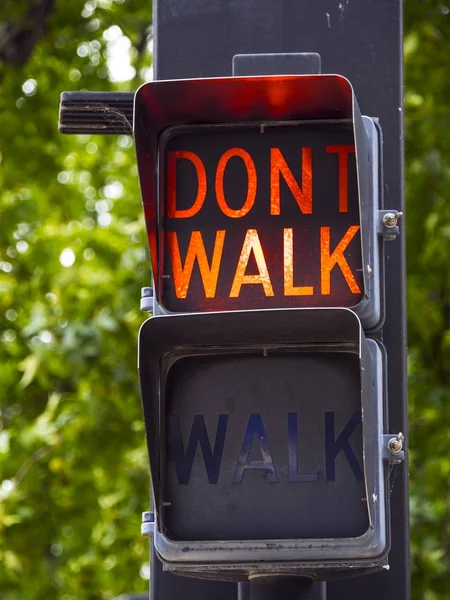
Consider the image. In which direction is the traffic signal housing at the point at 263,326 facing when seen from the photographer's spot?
facing the viewer
